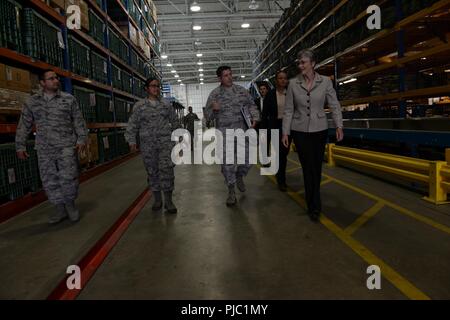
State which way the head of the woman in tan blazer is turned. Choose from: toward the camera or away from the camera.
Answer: toward the camera

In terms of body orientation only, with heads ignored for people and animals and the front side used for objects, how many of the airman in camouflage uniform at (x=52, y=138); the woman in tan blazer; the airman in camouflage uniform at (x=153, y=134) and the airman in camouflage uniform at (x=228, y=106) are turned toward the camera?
4

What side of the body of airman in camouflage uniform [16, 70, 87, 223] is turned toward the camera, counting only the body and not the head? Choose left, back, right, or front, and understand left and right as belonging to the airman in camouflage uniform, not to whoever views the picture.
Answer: front

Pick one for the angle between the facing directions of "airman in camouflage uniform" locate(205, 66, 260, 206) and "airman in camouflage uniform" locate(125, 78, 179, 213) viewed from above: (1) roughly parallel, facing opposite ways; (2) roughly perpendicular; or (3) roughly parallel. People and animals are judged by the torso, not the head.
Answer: roughly parallel

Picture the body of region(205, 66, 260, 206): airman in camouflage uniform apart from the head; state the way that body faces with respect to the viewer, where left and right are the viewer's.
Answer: facing the viewer

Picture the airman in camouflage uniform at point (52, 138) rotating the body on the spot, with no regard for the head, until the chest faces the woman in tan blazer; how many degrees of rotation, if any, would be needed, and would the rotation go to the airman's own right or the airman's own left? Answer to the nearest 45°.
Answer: approximately 45° to the airman's own left

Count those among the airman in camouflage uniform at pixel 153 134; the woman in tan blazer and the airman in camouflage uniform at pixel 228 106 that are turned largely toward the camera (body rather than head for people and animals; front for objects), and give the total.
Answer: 3

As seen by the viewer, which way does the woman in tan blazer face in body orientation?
toward the camera

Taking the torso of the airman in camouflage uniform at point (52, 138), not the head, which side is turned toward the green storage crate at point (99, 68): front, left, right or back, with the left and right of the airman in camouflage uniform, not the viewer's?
back
